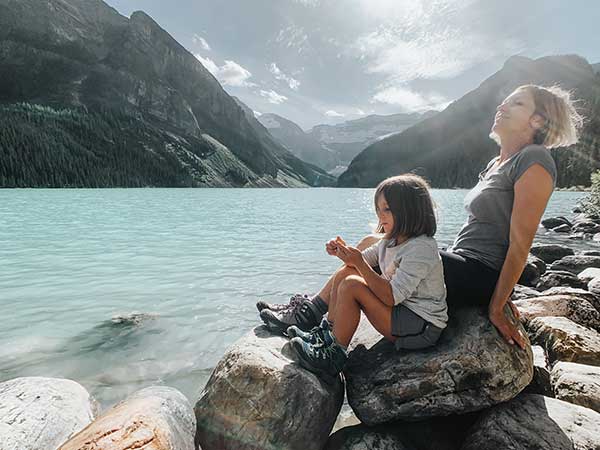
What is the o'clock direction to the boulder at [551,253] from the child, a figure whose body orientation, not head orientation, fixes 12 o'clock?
The boulder is roughly at 4 o'clock from the child.

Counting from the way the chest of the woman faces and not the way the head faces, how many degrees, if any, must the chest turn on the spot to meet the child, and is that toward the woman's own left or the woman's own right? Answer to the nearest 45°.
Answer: approximately 45° to the woman's own left

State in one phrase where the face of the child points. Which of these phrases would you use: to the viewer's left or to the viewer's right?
to the viewer's left

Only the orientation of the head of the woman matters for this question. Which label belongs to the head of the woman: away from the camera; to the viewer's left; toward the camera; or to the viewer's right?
to the viewer's left

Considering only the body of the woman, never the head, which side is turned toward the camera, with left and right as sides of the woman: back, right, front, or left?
left

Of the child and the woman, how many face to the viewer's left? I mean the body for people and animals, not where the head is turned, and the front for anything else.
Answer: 2

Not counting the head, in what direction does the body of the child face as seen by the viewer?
to the viewer's left

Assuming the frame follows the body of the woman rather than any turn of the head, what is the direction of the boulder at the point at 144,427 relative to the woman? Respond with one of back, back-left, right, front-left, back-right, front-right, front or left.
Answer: front-left

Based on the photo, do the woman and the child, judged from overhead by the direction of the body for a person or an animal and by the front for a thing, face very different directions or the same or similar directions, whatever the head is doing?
same or similar directions

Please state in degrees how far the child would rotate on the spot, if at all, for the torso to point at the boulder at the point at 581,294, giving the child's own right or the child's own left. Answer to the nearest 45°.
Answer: approximately 135° to the child's own right

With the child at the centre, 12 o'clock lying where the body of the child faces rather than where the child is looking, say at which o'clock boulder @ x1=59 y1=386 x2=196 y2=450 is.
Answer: The boulder is roughly at 11 o'clock from the child.
